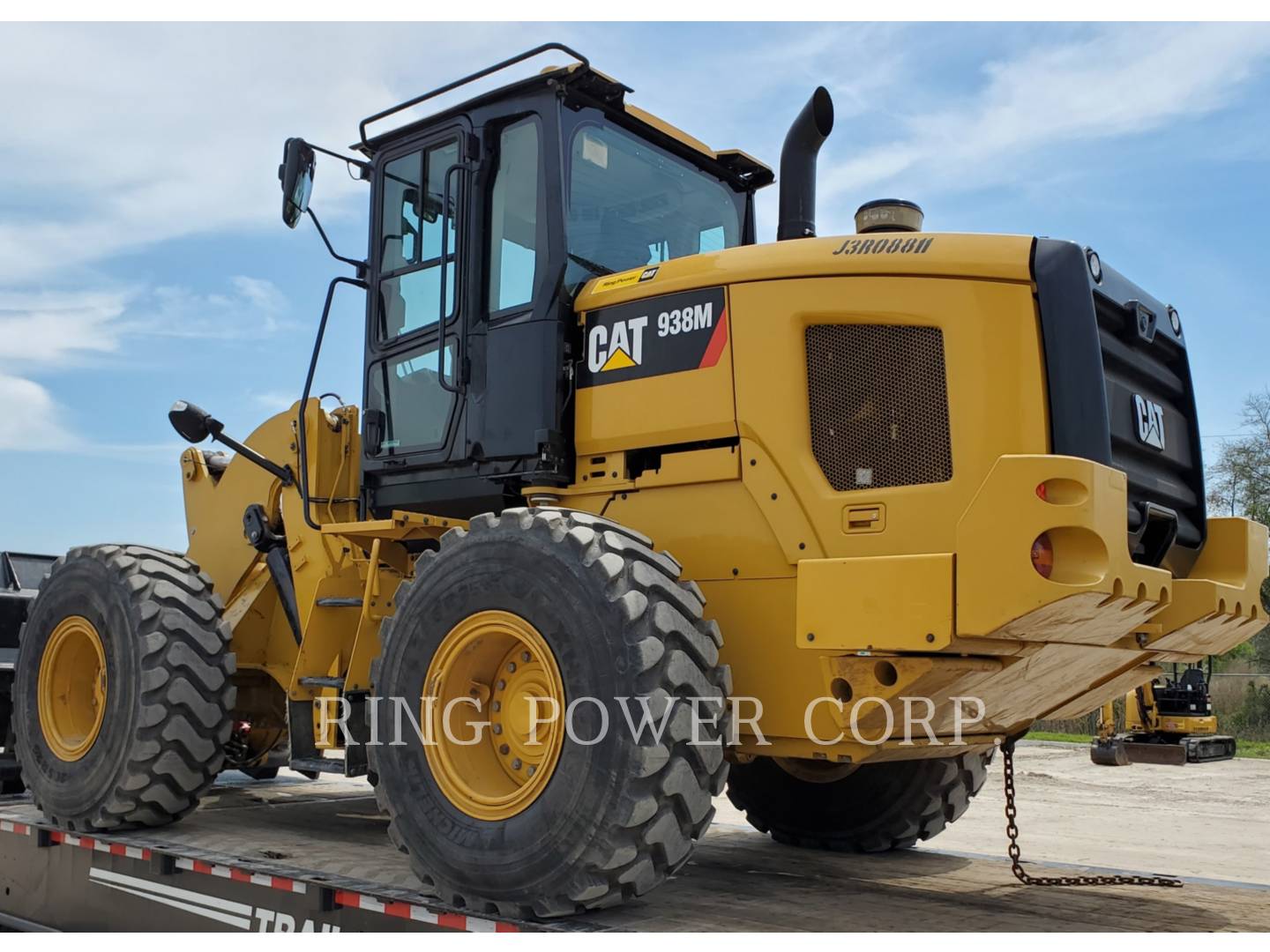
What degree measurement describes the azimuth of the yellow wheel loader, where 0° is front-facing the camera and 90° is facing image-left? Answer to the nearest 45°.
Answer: approximately 135°
